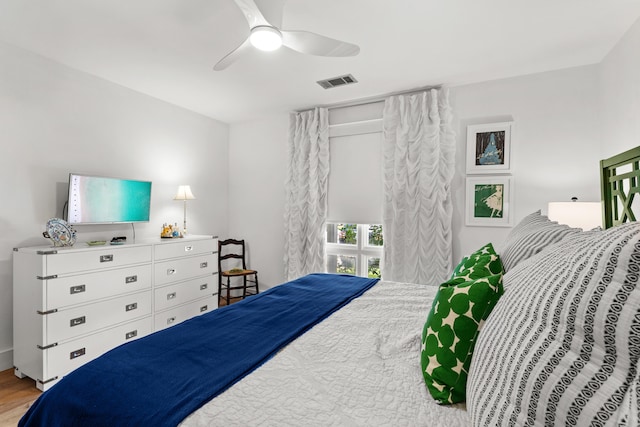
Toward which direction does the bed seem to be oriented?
to the viewer's left

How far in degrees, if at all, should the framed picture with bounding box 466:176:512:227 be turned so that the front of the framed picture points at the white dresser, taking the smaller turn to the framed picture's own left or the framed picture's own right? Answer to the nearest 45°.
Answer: approximately 45° to the framed picture's own right

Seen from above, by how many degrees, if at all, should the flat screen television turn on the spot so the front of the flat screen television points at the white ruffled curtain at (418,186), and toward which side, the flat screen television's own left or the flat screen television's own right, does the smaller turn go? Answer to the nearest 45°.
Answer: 0° — it already faces it
